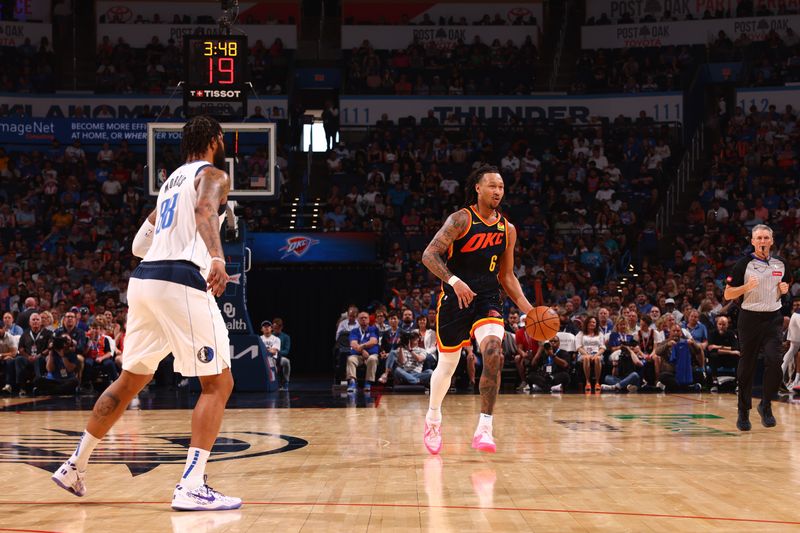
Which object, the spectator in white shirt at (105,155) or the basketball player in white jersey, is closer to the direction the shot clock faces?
the basketball player in white jersey

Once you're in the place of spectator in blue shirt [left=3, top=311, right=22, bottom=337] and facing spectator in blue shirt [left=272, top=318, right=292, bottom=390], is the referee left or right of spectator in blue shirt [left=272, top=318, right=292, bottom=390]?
right

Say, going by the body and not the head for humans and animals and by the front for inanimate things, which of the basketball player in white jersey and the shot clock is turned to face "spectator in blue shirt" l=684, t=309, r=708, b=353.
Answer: the basketball player in white jersey

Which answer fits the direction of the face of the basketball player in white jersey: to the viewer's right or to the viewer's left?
to the viewer's right

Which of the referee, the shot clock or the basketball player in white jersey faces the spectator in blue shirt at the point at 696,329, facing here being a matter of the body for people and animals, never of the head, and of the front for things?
the basketball player in white jersey

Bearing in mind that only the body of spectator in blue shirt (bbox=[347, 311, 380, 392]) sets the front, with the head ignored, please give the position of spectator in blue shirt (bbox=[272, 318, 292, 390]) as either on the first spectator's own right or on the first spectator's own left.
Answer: on the first spectator's own right

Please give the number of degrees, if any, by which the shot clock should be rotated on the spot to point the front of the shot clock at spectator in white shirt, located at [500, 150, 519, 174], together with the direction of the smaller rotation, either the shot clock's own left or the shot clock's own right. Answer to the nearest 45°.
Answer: approximately 135° to the shot clock's own left

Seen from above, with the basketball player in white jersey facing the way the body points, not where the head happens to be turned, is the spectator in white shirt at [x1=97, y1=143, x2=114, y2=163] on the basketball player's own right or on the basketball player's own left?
on the basketball player's own left

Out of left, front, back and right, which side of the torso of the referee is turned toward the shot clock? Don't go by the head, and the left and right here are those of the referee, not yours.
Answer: right

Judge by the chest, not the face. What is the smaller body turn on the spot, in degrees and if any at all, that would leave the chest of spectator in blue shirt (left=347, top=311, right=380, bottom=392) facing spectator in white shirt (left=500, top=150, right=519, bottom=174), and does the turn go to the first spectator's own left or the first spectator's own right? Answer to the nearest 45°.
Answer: approximately 135° to the first spectator's own left

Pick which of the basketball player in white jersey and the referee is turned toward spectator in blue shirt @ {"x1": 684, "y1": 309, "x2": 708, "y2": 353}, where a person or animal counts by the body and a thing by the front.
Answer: the basketball player in white jersey

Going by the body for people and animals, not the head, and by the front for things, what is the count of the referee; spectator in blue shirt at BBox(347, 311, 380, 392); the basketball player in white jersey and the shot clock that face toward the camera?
3
